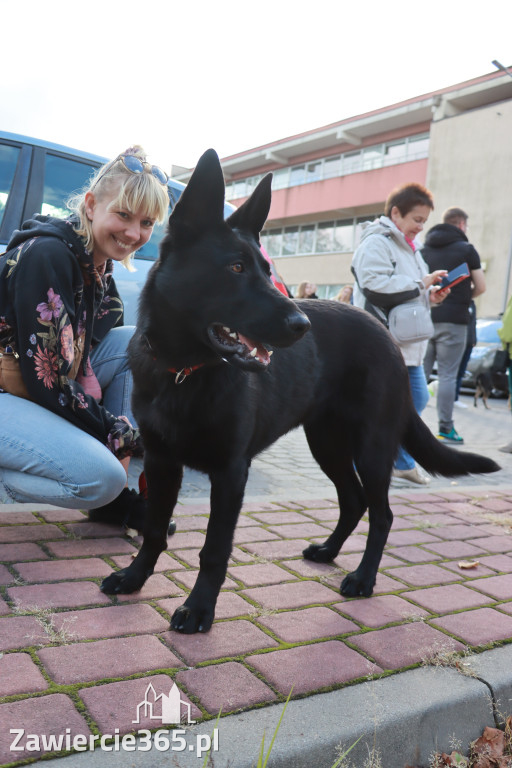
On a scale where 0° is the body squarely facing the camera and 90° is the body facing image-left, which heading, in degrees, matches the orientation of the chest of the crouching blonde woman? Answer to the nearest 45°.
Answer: approximately 315°

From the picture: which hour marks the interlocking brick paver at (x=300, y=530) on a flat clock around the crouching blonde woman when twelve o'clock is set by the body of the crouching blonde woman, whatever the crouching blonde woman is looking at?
The interlocking brick paver is roughly at 10 o'clock from the crouching blonde woman.

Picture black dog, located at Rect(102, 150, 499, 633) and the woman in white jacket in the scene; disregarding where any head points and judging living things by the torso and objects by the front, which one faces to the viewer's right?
the woman in white jacket

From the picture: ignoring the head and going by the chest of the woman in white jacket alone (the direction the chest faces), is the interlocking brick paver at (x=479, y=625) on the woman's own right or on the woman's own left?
on the woman's own right

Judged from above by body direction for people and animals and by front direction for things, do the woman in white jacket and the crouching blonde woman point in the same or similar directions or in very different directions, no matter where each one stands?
same or similar directions

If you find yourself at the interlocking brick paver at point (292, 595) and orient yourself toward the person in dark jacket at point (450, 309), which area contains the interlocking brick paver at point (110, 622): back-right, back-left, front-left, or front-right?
back-left

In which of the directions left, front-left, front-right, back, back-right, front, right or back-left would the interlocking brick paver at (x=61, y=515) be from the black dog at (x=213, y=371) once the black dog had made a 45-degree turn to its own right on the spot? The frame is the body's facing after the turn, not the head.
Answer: front-right

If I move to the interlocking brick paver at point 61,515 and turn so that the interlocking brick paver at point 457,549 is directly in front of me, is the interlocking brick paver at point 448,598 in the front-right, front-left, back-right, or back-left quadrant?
front-right

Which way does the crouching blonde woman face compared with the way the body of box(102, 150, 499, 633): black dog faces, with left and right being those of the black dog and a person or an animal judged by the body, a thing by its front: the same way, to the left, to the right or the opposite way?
to the left

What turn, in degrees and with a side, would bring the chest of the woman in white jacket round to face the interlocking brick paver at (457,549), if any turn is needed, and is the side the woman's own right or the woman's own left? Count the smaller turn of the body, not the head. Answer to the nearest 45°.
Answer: approximately 90° to the woman's own right

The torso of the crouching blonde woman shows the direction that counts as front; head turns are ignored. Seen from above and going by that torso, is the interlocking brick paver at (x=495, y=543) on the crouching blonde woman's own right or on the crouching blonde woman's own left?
on the crouching blonde woman's own left

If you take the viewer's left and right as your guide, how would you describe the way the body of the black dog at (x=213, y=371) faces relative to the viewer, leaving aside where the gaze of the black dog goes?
facing the viewer and to the left of the viewer

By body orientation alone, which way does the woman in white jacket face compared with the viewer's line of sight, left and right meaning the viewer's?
facing to the right of the viewer

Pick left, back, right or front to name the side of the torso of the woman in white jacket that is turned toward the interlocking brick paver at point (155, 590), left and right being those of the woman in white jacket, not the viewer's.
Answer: right
